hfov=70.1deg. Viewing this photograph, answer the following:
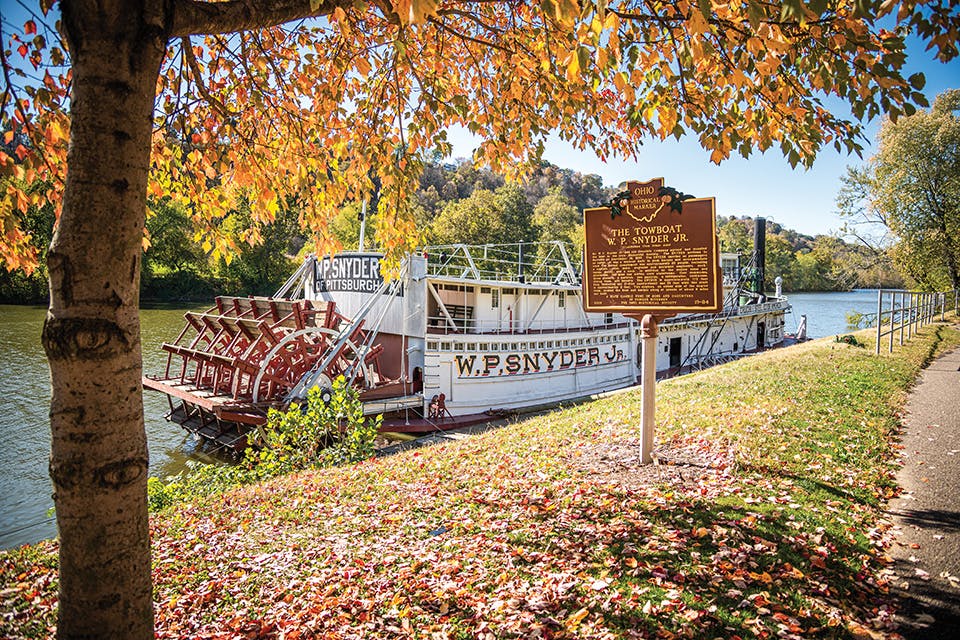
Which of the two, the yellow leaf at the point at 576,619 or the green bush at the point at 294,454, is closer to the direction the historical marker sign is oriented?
the yellow leaf

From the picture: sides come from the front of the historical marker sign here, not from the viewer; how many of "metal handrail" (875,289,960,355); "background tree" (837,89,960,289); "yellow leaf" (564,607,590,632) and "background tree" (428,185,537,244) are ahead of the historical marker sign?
1

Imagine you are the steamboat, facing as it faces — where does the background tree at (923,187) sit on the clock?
The background tree is roughly at 1 o'clock from the steamboat.

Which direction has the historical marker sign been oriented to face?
toward the camera

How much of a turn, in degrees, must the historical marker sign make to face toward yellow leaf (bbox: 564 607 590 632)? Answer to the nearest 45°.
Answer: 0° — it already faces it

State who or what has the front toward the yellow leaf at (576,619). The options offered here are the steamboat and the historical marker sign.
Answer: the historical marker sign

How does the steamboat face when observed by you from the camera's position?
facing away from the viewer and to the right of the viewer

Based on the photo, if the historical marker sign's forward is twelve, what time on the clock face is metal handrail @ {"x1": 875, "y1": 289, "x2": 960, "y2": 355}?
The metal handrail is roughly at 7 o'clock from the historical marker sign.

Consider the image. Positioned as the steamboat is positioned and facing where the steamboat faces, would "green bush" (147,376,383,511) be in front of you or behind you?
behind

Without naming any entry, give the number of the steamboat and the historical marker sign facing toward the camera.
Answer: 1

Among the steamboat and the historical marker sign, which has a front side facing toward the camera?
the historical marker sign

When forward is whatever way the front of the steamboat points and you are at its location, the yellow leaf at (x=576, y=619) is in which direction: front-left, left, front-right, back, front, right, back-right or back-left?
back-right

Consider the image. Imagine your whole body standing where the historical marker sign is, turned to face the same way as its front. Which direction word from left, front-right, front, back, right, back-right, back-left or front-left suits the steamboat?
back-right

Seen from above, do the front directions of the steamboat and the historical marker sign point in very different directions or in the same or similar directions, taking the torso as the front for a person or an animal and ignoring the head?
very different directions

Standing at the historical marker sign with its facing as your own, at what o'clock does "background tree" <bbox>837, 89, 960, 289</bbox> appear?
The background tree is roughly at 7 o'clock from the historical marker sign.
